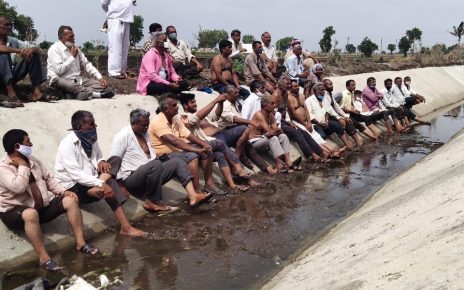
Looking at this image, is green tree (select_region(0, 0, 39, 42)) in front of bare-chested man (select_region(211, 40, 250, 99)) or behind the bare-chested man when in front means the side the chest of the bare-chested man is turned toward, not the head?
behind

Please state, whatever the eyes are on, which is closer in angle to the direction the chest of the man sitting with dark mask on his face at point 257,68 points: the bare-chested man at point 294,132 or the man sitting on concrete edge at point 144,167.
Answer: the bare-chested man

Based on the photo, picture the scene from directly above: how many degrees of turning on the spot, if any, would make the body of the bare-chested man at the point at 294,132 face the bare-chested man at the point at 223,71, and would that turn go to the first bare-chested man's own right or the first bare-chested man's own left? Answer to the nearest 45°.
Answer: approximately 135° to the first bare-chested man's own right

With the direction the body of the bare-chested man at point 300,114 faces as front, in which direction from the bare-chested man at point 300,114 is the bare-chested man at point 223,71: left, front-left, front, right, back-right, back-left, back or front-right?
back-right

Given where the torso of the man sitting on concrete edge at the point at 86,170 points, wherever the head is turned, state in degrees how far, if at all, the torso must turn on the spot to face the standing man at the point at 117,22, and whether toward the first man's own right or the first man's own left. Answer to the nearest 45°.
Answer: approximately 135° to the first man's own left

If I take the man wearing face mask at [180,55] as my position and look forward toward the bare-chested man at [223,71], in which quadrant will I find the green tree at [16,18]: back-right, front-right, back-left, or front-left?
back-left
